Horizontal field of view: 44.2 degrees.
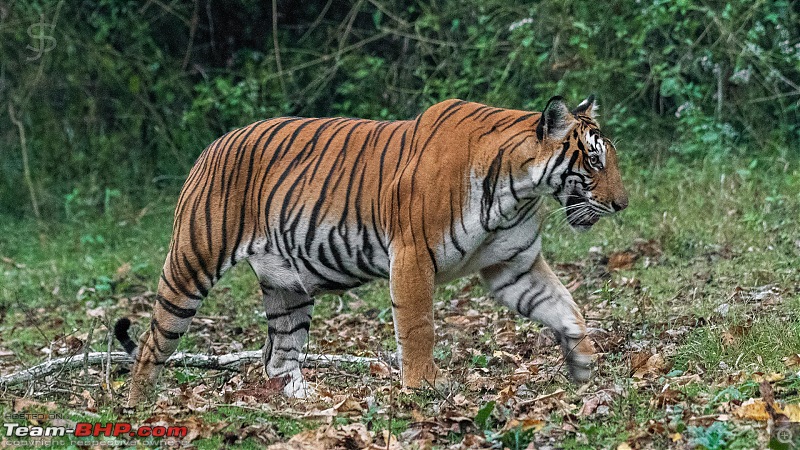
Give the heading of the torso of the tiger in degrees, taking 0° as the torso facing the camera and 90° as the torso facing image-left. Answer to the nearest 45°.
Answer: approximately 270°

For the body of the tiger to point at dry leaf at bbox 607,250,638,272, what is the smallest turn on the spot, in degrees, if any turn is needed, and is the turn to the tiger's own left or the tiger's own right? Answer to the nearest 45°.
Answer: approximately 45° to the tiger's own left

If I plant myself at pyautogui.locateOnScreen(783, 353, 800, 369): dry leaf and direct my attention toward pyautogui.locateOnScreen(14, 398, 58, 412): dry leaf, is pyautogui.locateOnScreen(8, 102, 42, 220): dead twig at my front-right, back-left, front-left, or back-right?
front-right

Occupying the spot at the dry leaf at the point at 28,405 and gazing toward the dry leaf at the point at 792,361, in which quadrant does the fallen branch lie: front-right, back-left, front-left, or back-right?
front-left

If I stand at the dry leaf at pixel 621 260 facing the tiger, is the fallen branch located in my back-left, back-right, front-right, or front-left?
front-right

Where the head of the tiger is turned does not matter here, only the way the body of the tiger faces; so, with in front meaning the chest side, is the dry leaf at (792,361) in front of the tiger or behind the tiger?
in front

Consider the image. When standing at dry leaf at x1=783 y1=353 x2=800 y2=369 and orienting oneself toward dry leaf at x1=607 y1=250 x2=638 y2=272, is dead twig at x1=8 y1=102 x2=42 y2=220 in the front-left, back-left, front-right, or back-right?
front-left

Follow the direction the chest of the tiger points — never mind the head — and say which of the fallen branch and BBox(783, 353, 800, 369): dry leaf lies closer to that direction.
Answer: the dry leaf

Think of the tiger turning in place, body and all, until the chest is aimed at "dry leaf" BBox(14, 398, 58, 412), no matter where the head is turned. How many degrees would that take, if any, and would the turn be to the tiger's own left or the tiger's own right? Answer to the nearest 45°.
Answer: approximately 135° to the tiger's own right
